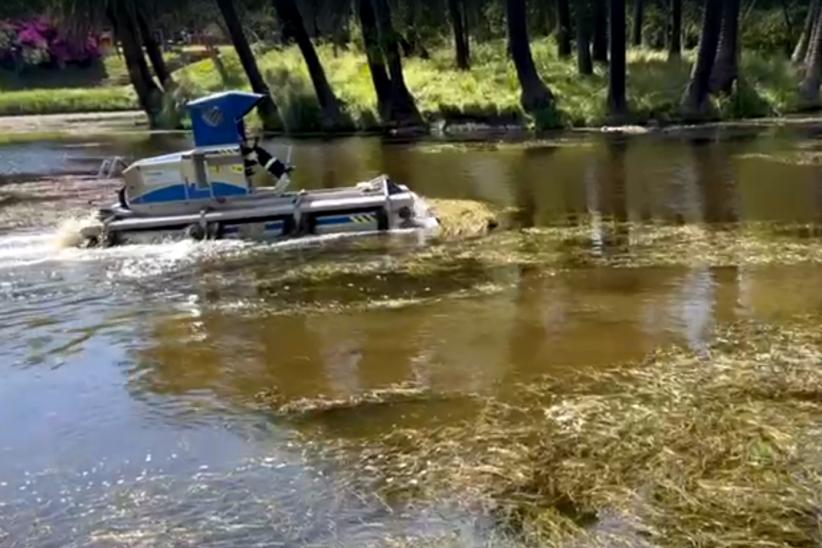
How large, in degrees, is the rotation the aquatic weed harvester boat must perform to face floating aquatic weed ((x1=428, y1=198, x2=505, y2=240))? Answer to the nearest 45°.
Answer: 0° — it already faces it

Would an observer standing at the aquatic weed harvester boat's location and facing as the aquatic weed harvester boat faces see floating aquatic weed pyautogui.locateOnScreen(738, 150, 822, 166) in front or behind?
in front

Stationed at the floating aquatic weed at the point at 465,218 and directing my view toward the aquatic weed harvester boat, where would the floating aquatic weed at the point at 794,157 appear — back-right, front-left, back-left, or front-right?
back-right

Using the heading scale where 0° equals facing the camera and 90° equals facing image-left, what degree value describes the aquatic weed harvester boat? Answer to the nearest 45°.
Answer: approximately 270°
